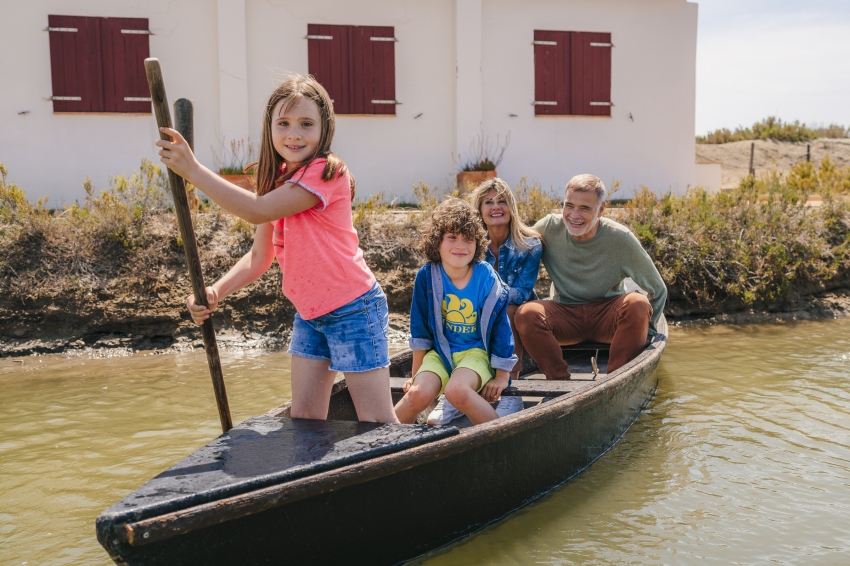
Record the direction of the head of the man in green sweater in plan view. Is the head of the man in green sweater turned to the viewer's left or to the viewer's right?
to the viewer's left

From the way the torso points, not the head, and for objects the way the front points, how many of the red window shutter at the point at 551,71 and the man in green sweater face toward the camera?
2

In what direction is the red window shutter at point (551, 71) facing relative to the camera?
toward the camera

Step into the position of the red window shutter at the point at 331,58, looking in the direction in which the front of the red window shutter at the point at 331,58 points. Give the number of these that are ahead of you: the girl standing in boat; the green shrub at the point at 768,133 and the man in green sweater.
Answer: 2

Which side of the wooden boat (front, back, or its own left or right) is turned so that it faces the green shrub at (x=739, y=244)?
back

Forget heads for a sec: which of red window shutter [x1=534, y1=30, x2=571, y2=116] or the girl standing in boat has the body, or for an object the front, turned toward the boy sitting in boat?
the red window shutter

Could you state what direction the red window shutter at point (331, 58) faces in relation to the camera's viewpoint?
facing the viewer

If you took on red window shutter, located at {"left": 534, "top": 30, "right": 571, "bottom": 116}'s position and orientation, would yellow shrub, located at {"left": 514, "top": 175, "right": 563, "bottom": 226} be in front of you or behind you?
in front

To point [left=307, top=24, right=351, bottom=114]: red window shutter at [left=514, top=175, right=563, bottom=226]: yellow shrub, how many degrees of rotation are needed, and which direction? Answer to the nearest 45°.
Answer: approximately 45° to its left

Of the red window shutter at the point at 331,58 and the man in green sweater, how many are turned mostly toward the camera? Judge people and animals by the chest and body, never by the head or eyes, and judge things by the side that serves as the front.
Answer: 2

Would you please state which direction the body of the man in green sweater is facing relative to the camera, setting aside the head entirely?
toward the camera

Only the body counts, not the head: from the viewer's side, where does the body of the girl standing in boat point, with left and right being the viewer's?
facing the viewer and to the left of the viewer

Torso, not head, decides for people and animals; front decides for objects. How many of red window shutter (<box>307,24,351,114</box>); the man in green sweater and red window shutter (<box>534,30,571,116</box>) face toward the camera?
3

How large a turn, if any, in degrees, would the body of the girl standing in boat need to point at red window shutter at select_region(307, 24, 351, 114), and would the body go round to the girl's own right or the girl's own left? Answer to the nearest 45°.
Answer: approximately 135° to the girl's own right

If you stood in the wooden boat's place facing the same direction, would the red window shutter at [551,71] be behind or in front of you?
behind
